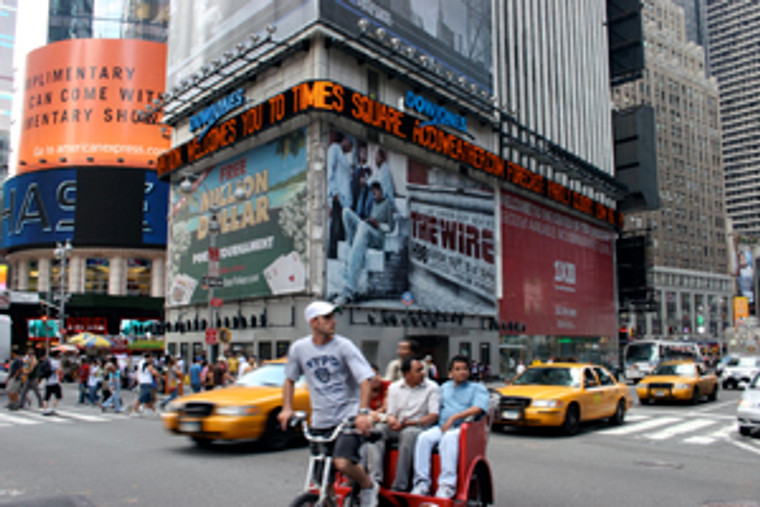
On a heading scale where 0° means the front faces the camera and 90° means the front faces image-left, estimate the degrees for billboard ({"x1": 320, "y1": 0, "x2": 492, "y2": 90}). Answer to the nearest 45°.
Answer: approximately 315°

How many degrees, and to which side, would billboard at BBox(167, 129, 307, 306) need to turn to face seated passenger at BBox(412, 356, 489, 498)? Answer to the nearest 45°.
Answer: approximately 45° to its left

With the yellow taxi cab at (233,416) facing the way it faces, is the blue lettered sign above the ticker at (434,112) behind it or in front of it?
behind

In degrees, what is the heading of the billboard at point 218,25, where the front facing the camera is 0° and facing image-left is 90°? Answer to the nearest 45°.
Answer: approximately 45°

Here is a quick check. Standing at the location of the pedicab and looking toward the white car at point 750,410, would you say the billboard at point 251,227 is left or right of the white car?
left

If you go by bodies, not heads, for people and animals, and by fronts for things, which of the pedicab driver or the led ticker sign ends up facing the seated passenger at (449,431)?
the led ticker sign

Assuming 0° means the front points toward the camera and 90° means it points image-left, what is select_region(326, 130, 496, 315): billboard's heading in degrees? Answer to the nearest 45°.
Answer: approximately 315°
